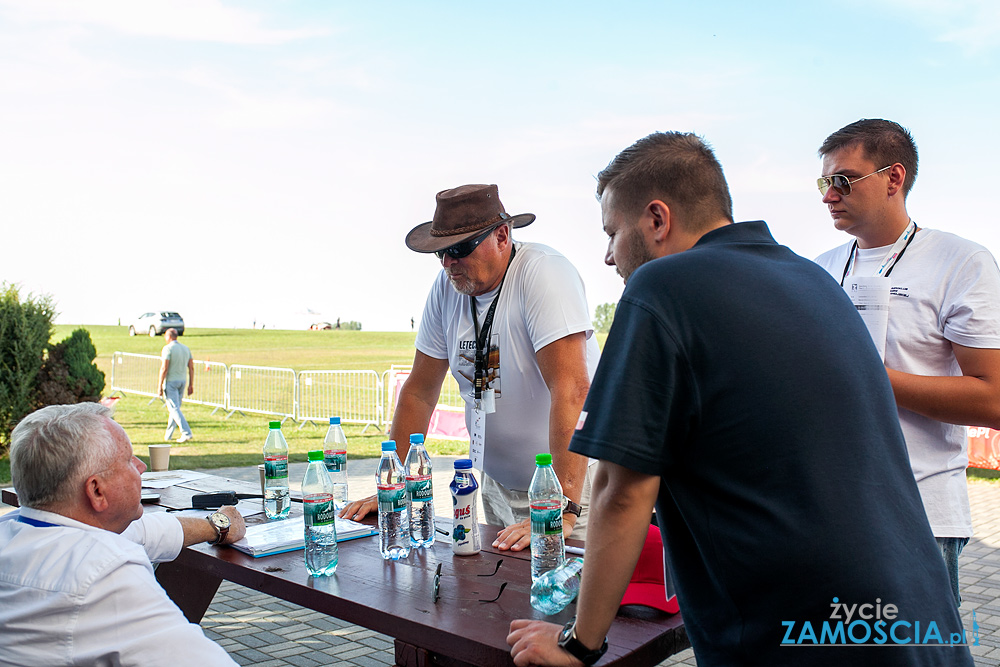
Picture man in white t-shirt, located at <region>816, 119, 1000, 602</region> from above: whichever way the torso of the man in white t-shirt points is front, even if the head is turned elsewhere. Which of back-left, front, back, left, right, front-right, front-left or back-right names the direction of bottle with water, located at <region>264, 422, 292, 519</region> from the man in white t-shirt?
front-right

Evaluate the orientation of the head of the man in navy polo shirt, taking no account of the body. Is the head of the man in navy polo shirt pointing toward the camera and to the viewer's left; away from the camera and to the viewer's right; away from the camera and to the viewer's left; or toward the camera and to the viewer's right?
away from the camera and to the viewer's left

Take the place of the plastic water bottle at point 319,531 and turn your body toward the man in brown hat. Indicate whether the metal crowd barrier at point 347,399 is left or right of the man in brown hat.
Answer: left

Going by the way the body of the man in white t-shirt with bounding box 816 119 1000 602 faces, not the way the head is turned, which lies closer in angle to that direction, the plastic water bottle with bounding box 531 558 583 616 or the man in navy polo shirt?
the plastic water bottle

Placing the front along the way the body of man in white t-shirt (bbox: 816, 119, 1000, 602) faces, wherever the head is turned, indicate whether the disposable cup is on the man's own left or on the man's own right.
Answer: on the man's own right

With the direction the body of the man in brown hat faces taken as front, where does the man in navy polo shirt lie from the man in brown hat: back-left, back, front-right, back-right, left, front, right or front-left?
front-left

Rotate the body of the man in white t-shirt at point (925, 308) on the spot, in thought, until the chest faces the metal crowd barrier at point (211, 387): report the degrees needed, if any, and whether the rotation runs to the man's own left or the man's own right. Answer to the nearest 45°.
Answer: approximately 90° to the man's own right

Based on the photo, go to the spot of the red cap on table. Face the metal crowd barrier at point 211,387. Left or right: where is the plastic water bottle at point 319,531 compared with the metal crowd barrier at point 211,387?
left

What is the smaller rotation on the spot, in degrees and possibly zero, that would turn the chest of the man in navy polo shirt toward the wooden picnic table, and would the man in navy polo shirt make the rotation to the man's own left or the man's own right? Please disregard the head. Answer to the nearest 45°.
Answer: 0° — they already face it

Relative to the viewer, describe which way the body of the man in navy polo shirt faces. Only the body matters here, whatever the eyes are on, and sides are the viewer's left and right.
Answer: facing away from the viewer and to the left of the viewer

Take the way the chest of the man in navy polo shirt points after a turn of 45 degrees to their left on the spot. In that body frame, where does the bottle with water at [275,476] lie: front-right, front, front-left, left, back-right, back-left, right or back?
front-right

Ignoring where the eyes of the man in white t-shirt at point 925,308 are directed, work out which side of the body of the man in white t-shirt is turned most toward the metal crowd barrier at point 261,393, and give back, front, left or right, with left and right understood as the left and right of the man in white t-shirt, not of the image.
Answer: right

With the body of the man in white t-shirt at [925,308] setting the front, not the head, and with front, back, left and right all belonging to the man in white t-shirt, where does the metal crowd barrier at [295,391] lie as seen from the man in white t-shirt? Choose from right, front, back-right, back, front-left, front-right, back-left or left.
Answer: right

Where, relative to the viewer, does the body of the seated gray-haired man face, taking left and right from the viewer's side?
facing away from the viewer and to the right of the viewer

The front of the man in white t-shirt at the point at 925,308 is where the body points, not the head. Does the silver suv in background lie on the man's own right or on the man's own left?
on the man's own right

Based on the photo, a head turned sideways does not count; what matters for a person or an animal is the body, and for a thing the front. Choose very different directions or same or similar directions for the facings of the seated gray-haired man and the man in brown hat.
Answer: very different directions

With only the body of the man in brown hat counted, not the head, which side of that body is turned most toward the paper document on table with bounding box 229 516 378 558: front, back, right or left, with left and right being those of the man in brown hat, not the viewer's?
front
